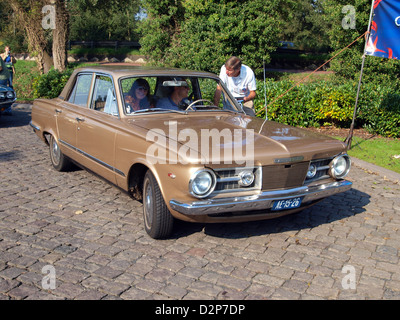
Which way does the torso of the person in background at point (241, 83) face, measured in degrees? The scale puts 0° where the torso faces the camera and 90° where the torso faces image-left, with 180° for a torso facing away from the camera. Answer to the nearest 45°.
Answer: approximately 45°

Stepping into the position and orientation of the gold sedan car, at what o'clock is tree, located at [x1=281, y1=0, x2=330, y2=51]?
The tree is roughly at 8 o'clock from the gold sedan car.

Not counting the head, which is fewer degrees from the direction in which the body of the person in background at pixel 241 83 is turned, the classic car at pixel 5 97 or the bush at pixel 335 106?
the classic car

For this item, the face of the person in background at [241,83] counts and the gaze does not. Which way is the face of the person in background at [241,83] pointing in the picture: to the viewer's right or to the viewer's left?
to the viewer's left

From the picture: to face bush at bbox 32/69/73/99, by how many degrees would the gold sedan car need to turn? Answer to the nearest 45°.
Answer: approximately 180°

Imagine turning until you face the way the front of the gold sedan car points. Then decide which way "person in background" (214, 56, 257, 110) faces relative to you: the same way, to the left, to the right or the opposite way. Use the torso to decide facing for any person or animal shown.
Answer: to the right

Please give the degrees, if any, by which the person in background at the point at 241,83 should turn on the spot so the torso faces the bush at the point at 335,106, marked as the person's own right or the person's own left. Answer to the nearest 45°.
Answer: approximately 180°

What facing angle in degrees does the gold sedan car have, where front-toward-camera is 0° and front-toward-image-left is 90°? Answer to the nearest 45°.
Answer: approximately 315°

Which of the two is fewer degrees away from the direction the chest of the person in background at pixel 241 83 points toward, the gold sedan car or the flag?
the gold sedan car
